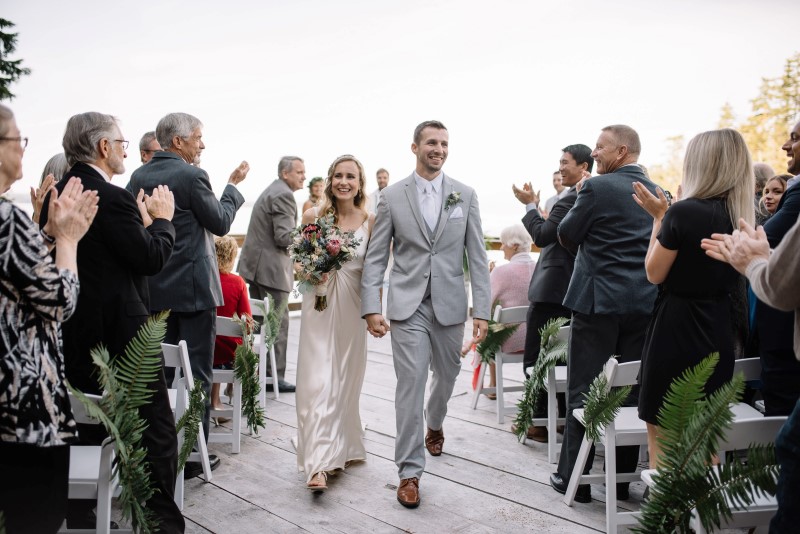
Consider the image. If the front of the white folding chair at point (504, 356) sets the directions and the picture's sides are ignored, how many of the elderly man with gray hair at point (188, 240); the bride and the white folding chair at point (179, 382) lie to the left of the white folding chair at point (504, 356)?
3

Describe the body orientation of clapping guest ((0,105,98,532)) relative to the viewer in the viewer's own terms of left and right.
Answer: facing to the right of the viewer

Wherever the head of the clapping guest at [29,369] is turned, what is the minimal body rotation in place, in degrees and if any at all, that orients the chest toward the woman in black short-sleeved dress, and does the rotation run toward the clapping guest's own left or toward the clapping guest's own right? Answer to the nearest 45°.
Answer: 0° — they already face them

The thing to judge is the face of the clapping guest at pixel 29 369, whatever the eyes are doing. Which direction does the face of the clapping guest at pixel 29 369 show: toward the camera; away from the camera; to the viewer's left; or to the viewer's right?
to the viewer's right

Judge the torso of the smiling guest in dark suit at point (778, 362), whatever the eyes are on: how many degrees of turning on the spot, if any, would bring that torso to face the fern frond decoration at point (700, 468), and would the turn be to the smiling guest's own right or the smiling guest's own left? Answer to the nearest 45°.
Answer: approximately 90° to the smiling guest's own left

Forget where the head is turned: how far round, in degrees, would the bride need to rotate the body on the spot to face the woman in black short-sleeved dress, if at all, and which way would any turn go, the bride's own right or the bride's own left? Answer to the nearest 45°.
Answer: approximately 45° to the bride's own left

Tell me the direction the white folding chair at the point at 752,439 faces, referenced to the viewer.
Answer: facing away from the viewer and to the left of the viewer

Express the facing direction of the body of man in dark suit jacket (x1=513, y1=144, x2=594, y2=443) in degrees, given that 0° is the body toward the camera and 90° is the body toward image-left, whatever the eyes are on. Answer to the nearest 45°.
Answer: approximately 90°

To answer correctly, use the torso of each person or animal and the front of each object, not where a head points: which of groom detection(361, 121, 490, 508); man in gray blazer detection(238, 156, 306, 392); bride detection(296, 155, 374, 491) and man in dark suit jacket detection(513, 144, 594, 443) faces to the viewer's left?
the man in dark suit jacket

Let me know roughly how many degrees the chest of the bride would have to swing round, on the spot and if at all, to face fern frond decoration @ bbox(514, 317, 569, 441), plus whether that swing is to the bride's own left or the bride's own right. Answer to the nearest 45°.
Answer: approximately 90° to the bride's own left

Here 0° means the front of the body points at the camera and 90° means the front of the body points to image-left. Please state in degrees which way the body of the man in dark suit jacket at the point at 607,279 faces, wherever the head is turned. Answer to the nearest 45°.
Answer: approximately 135°

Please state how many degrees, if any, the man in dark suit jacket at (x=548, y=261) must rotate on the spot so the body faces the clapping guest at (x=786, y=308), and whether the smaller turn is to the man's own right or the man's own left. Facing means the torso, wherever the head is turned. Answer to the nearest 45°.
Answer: approximately 90° to the man's own left

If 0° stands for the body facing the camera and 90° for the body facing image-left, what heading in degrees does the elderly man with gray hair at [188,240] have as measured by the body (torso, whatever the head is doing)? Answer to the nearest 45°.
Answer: approximately 225°

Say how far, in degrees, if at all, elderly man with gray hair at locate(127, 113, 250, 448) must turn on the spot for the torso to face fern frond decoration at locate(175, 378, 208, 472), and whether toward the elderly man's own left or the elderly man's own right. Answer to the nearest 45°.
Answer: approximately 135° to the elderly man's own right
